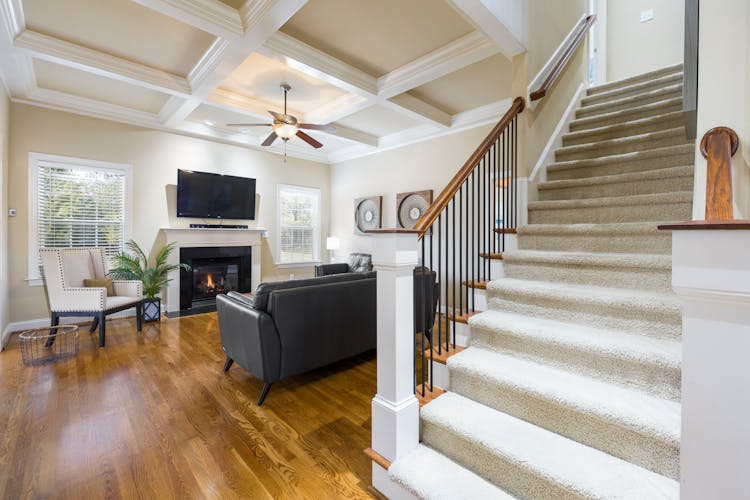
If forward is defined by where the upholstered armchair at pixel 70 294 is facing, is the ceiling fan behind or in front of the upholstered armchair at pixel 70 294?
in front

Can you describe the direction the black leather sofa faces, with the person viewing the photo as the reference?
facing away from the viewer and to the left of the viewer

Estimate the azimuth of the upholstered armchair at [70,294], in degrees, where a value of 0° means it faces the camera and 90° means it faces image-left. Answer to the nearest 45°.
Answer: approximately 315°

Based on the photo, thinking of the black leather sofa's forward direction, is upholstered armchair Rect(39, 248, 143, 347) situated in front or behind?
in front

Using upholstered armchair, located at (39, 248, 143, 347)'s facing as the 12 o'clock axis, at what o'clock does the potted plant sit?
The potted plant is roughly at 9 o'clock from the upholstered armchair.

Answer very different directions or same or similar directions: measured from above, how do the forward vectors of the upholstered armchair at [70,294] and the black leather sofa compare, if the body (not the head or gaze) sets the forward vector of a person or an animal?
very different directions

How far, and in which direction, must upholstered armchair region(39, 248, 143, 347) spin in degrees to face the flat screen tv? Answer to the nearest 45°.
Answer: approximately 90° to its left

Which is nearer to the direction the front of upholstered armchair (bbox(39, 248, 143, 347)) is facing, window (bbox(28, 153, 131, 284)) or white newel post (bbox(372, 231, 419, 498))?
the white newel post

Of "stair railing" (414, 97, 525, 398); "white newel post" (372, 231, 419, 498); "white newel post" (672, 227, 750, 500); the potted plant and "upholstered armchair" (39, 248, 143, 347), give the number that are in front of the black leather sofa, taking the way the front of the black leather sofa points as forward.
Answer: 2

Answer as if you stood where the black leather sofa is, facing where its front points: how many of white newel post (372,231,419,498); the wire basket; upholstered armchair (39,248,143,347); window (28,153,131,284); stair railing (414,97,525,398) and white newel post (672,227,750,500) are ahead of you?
3
